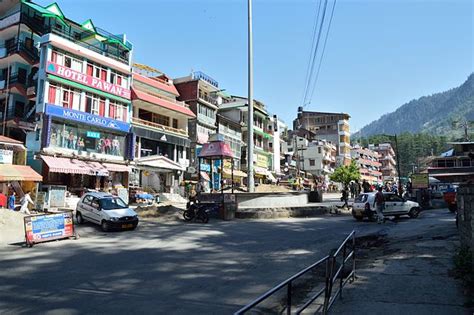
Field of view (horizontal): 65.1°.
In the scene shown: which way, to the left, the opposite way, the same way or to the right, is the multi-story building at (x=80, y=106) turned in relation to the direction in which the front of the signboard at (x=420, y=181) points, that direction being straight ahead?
to the left

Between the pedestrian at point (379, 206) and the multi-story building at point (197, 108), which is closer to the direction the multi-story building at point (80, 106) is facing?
the pedestrian

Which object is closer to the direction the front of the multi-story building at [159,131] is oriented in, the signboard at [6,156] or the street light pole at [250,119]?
the street light pole

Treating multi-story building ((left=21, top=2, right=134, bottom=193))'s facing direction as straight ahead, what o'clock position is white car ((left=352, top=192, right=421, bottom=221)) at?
The white car is roughly at 12 o'clock from the multi-story building.

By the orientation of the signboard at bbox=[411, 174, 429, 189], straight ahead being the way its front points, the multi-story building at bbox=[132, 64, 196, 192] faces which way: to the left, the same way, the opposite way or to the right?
to the left

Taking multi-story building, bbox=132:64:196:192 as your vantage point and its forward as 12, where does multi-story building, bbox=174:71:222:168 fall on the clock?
multi-story building, bbox=174:71:222:168 is roughly at 9 o'clock from multi-story building, bbox=132:64:196:192.

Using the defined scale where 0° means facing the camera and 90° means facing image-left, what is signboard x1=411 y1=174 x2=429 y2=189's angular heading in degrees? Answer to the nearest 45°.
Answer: approximately 0°

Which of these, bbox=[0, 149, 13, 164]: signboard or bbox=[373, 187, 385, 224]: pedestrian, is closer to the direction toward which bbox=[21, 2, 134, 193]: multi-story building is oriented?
the pedestrian

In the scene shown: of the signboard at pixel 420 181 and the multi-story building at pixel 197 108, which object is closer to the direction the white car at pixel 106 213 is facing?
the signboard
